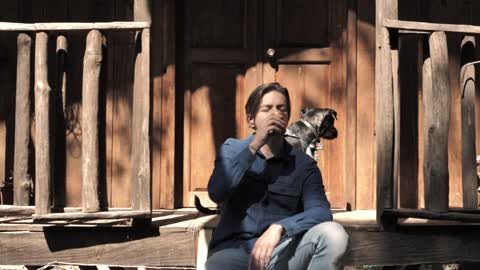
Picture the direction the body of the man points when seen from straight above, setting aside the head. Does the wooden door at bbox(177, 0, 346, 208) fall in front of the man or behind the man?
behind

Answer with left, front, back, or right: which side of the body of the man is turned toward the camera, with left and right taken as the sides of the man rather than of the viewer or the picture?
front

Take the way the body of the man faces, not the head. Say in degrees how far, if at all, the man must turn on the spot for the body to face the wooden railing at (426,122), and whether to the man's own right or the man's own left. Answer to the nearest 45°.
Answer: approximately 135° to the man's own left

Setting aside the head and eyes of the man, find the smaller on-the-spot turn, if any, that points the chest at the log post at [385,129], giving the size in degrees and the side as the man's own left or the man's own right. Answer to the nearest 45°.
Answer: approximately 135° to the man's own left

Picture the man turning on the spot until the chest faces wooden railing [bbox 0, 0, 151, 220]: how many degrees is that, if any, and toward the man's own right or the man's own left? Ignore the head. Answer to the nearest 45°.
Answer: approximately 135° to the man's own right

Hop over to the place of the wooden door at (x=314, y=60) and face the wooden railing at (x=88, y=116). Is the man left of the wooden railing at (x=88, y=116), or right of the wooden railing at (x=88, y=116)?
left

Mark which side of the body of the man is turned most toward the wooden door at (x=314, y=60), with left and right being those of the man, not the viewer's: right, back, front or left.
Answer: back

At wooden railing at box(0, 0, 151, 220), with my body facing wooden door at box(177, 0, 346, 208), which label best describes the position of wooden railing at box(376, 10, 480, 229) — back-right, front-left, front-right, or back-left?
front-right
